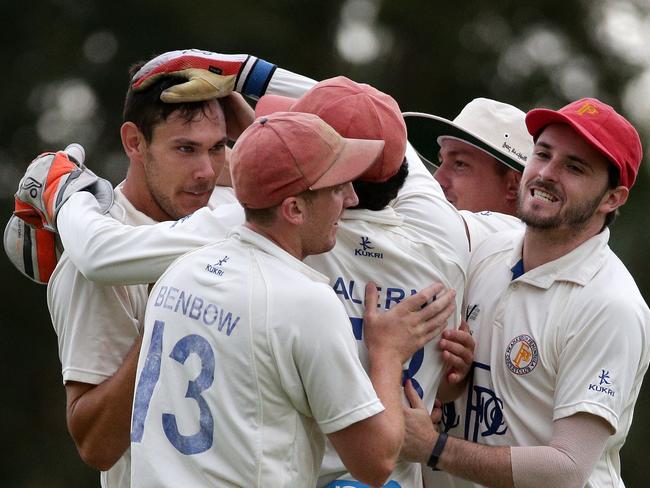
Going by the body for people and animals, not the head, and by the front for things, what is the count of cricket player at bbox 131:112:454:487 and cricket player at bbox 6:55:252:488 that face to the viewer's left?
0

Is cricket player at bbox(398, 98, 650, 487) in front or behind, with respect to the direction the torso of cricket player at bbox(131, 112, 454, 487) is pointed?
in front

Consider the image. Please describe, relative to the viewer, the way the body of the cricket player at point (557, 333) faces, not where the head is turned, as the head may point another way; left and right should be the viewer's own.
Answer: facing the viewer and to the left of the viewer

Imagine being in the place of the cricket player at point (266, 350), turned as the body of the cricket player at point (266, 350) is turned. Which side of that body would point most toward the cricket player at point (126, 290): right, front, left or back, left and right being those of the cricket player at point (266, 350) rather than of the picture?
left

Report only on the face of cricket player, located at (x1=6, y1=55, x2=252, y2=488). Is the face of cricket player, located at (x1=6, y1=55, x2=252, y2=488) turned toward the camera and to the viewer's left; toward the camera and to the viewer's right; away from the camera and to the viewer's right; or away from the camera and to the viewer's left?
toward the camera and to the viewer's right

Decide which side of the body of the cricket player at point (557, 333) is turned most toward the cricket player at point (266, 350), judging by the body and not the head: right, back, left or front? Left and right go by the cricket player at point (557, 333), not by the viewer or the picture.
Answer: front

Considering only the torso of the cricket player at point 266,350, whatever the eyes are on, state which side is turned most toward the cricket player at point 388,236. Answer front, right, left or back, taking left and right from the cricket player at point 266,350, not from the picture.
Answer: front

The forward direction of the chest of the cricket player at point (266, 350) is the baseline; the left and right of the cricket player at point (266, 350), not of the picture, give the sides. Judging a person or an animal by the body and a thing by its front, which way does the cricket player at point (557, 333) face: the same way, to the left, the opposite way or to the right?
the opposite way

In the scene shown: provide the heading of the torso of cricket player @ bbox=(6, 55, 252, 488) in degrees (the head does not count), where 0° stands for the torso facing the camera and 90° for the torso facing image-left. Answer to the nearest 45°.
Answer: approximately 315°

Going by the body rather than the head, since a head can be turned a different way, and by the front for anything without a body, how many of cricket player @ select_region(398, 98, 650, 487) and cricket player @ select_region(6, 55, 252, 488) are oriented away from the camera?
0

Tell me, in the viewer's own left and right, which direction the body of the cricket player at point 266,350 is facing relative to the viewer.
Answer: facing away from the viewer and to the right of the viewer

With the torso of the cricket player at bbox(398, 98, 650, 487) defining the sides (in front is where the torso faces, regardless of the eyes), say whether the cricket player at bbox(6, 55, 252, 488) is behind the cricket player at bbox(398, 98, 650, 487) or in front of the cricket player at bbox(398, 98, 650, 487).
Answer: in front

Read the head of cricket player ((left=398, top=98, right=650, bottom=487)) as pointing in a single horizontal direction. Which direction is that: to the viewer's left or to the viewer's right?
to the viewer's left

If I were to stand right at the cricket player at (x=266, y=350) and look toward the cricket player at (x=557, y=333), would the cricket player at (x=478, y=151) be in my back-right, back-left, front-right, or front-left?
front-left
